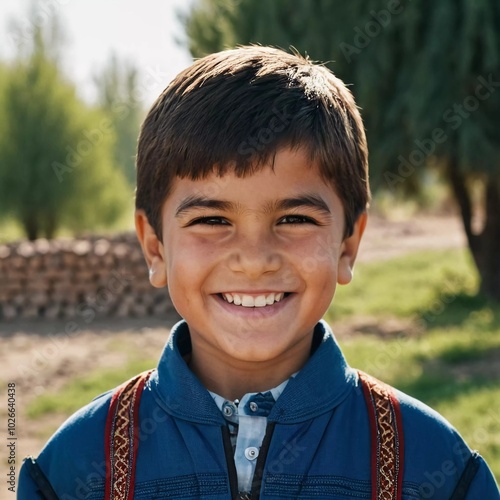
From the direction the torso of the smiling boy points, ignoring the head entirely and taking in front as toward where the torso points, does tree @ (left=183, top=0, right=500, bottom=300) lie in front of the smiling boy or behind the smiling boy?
behind

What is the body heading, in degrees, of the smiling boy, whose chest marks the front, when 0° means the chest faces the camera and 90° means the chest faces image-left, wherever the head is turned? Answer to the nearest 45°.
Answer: approximately 0°

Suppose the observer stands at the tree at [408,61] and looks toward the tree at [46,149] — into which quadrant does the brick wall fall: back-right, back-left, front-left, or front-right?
front-left

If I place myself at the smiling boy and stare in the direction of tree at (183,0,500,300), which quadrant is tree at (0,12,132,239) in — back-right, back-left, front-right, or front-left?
front-left

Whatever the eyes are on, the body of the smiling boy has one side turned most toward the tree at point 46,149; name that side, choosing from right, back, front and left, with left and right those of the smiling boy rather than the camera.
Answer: back

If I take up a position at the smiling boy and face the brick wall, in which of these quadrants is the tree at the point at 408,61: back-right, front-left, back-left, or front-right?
front-right

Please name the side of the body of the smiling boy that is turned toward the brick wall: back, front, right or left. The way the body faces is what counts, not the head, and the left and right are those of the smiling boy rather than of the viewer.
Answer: back

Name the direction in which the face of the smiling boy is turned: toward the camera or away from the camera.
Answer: toward the camera

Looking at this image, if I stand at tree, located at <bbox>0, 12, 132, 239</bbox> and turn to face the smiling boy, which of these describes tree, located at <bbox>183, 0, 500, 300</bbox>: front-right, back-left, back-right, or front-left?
front-left
